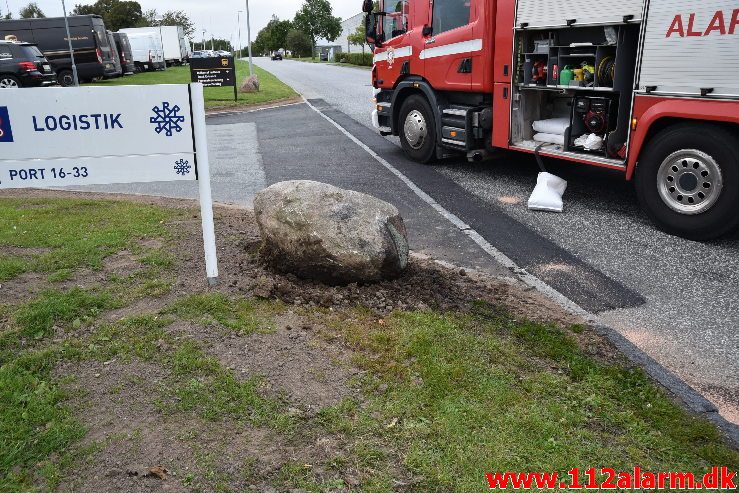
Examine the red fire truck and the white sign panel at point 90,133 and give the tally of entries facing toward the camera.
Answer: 1

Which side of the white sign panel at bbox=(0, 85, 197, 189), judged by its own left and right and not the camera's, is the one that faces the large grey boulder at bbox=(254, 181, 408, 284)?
left

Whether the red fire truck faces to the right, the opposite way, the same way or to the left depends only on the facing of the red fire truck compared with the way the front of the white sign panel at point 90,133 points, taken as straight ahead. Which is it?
the opposite way

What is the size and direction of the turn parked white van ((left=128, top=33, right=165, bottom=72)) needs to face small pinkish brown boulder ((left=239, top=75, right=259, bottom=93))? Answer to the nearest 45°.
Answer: approximately 135° to its left

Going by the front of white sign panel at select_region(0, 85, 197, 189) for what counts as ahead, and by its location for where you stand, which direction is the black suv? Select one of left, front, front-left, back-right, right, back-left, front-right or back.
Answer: back

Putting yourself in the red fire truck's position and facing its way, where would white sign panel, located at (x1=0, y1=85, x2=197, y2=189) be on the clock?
The white sign panel is roughly at 9 o'clock from the red fire truck.

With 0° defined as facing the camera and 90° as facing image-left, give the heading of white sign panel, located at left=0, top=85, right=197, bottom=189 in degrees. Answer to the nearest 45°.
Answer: approximately 0°

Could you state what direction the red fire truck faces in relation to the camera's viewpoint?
facing away from the viewer and to the left of the viewer

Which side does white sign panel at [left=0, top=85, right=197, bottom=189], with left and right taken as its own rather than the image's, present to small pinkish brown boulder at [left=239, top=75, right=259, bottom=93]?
back

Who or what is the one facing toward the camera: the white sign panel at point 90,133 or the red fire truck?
the white sign panel

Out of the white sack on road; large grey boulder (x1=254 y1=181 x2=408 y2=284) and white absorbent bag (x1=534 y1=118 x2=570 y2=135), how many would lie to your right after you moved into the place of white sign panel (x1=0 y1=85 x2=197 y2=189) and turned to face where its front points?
0

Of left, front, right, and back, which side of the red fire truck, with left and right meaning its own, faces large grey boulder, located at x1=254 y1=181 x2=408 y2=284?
left
